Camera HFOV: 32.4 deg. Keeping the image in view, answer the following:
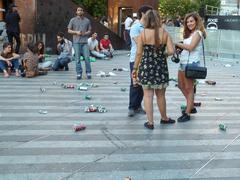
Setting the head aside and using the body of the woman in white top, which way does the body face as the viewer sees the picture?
to the viewer's left

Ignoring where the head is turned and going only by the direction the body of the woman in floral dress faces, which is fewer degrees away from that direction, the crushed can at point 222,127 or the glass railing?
the glass railing

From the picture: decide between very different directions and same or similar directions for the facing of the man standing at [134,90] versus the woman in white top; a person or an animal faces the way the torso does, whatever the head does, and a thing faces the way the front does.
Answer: very different directions

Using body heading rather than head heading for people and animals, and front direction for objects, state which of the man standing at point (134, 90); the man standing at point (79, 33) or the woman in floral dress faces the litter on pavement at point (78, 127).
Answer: the man standing at point (79, 33)

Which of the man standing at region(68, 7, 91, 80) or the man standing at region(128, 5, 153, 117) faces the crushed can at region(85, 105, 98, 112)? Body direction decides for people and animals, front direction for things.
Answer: the man standing at region(68, 7, 91, 80)

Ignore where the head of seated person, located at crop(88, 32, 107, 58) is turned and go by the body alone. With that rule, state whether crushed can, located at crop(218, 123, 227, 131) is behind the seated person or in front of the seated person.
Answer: in front

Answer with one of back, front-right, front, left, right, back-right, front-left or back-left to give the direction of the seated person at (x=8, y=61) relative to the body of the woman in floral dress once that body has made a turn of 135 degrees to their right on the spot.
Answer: back

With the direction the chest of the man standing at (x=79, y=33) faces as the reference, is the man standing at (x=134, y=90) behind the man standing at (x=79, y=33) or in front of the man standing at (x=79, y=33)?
in front

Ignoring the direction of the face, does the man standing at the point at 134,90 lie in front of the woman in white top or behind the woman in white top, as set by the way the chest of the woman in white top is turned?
in front

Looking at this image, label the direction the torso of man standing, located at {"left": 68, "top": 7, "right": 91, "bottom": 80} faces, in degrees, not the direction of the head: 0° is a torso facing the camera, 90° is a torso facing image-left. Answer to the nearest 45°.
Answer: approximately 0°

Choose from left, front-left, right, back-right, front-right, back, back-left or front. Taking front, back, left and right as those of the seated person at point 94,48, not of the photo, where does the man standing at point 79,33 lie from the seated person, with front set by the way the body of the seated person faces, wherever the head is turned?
front-right

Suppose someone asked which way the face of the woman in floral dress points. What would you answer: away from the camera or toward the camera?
away from the camera

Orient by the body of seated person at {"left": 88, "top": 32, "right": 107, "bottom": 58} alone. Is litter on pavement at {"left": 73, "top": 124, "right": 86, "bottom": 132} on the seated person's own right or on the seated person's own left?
on the seated person's own right

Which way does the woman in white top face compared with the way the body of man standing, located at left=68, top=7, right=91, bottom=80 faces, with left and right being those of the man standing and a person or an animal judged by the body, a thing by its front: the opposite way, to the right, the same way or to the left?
to the right

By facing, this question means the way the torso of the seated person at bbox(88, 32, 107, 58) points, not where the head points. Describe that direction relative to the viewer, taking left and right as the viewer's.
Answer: facing the viewer and to the right of the viewer

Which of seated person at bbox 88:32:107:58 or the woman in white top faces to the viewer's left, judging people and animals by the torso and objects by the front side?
the woman in white top
